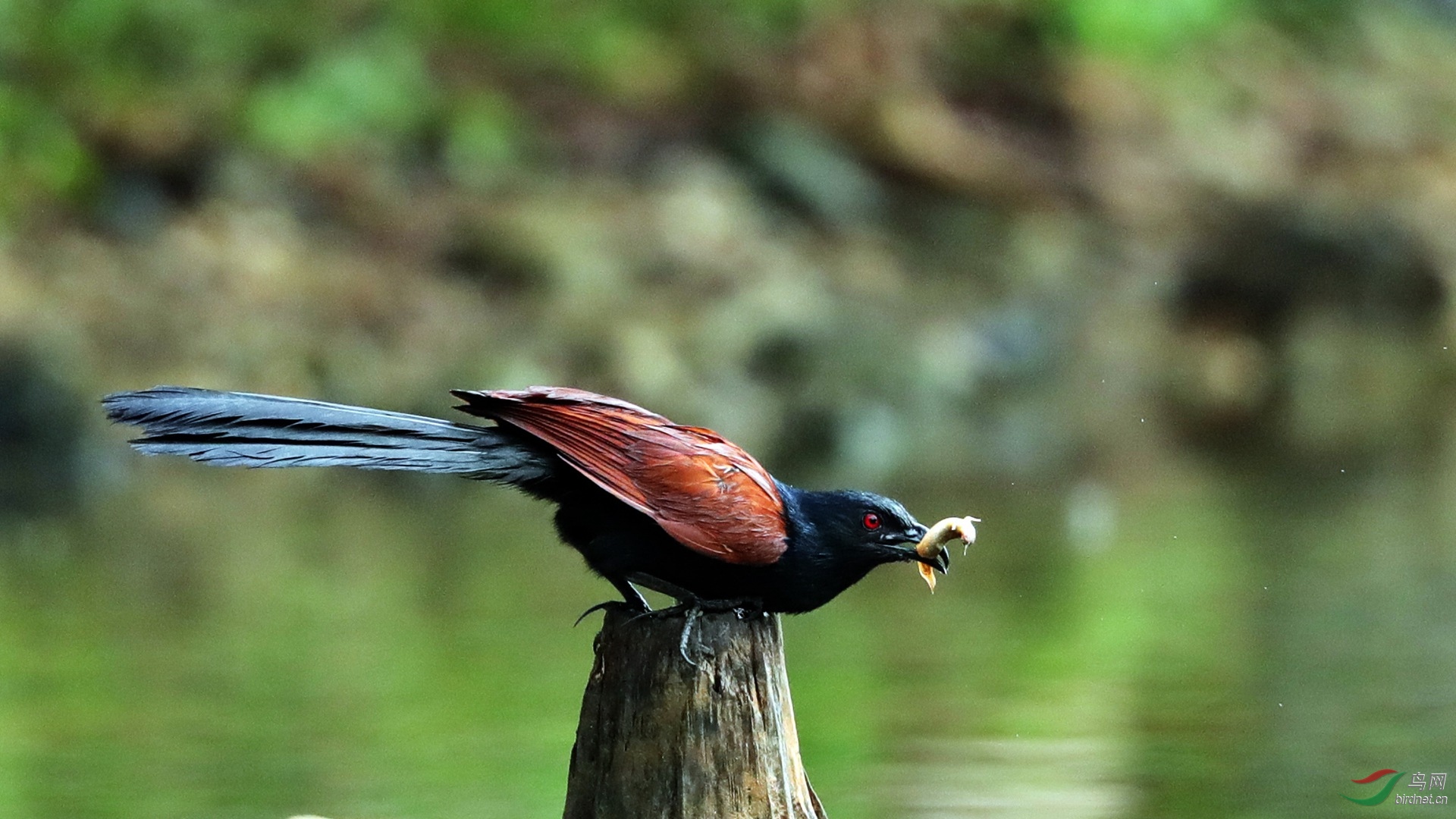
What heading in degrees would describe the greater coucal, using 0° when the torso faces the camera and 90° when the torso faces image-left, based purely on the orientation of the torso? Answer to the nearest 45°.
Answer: approximately 270°
